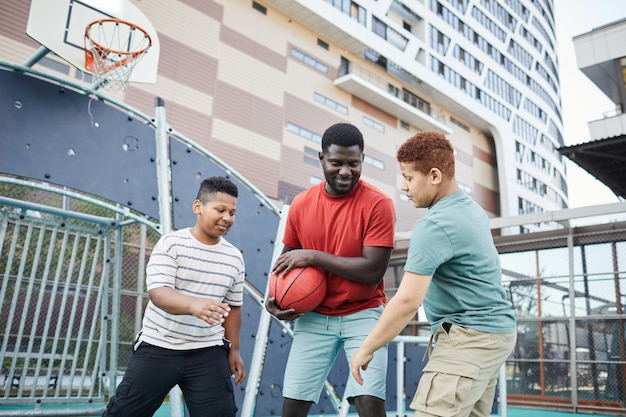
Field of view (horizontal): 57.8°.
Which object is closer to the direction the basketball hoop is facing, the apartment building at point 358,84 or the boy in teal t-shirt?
the boy in teal t-shirt

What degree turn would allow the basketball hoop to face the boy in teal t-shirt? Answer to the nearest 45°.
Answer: approximately 45° to its right

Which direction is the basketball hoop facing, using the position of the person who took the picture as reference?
facing the viewer and to the right of the viewer

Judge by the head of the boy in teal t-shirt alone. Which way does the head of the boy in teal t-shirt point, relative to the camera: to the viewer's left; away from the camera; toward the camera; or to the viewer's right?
to the viewer's left

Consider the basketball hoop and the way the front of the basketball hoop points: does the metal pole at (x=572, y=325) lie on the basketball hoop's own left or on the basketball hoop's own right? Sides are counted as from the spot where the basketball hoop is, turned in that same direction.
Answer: on the basketball hoop's own left

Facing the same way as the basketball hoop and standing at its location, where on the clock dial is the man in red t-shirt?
The man in red t-shirt is roughly at 1 o'clock from the basketball hoop.
